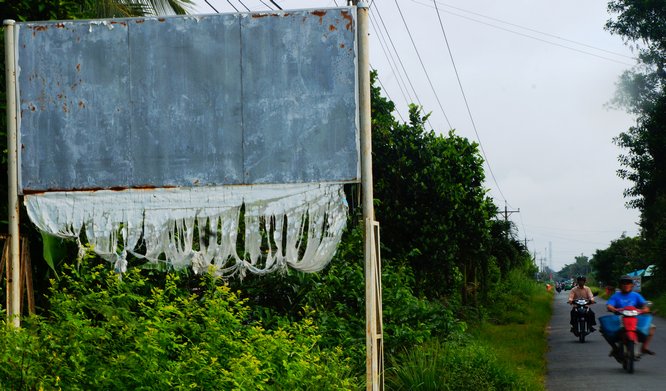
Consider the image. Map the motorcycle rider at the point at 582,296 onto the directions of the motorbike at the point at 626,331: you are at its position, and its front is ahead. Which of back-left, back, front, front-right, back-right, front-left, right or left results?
back

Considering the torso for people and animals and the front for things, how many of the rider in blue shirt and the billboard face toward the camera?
2

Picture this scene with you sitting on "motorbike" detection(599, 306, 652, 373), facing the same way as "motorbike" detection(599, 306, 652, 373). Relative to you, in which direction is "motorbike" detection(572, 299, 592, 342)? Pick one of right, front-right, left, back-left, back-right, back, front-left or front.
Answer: back

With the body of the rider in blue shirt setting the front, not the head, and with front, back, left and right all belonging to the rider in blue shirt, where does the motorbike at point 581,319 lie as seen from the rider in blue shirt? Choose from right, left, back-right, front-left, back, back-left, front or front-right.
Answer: back

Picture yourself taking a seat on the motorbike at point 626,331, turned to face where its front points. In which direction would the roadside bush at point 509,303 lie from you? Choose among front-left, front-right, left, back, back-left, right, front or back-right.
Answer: back

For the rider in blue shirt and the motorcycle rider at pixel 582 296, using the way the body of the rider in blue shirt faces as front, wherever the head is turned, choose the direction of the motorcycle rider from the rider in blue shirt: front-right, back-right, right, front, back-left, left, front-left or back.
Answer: back

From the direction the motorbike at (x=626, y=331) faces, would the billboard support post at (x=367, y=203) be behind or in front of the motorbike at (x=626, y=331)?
in front

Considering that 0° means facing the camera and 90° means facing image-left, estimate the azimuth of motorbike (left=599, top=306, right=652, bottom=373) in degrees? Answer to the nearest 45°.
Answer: approximately 0°

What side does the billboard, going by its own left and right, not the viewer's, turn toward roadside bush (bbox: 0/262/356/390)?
front
